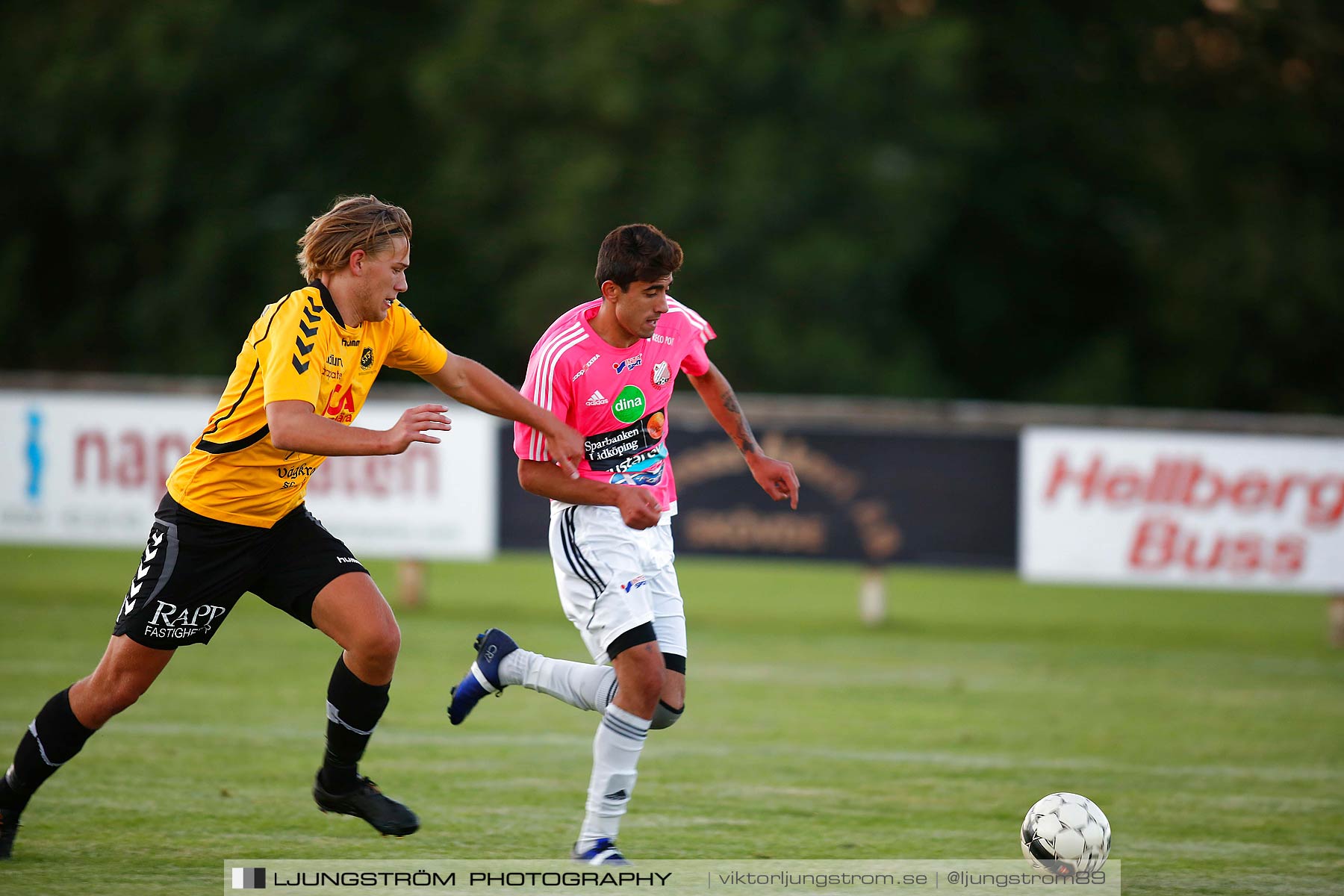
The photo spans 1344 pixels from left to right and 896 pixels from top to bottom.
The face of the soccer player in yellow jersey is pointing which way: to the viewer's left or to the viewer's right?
to the viewer's right

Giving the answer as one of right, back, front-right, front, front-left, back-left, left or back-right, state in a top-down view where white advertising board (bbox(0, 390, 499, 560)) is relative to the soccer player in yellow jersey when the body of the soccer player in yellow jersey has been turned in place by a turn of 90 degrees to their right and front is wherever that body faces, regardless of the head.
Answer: back-right

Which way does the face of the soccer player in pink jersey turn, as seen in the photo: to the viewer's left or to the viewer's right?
to the viewer's right

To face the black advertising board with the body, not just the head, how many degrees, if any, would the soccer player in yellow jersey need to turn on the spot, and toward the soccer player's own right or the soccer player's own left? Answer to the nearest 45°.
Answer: approximately 90° to the soccer player's own left

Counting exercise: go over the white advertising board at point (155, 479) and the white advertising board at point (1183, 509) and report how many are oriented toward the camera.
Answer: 2

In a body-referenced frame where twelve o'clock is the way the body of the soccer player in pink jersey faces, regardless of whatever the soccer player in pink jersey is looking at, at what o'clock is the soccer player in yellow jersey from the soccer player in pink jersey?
The soccer player in yellow jersey is roughly at 4 o'clock from the soccer player in pink jersey.

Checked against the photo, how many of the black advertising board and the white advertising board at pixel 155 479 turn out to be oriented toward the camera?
2

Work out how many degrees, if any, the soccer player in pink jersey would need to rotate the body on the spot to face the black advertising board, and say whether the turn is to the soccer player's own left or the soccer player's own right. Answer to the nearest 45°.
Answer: approximately 135° to the soccer player's own left

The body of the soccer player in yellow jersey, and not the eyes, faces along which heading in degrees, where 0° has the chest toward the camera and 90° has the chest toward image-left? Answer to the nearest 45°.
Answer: approximately 315°

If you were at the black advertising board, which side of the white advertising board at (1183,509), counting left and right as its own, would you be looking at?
right

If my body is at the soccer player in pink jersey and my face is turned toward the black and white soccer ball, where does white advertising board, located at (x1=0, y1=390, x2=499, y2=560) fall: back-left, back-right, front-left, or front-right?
back-left

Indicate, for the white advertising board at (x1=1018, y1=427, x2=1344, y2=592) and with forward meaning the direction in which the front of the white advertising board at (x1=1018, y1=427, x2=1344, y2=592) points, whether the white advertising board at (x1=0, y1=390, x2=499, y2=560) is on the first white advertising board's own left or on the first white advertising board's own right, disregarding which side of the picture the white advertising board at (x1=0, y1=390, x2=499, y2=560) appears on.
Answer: on the first white advertising board's own right

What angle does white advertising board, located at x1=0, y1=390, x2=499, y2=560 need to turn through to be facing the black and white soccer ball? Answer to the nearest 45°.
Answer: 0° — it already faces it
